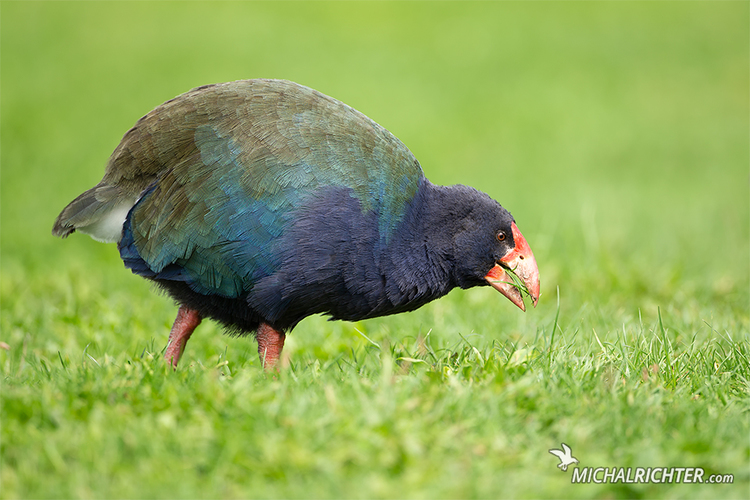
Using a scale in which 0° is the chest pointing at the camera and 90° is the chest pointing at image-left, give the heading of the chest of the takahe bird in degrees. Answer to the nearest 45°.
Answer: approximately 270°
